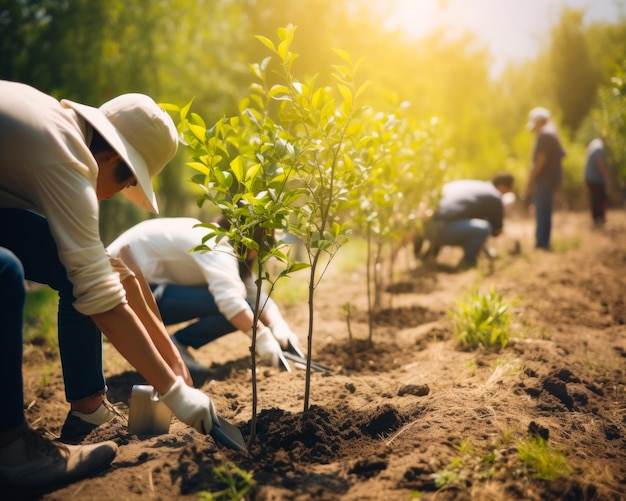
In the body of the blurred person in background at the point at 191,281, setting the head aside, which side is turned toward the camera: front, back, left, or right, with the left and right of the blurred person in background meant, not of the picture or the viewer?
right

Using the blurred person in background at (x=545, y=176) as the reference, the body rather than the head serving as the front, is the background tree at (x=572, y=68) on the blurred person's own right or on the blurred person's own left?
on the blurred person's own right

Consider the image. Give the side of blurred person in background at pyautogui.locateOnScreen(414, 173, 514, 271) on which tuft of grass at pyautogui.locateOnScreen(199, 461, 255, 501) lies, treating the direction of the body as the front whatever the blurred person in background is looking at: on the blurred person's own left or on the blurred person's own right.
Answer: on the blurred person's own right

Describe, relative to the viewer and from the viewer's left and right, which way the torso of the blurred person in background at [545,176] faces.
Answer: facing to the left of the viewer

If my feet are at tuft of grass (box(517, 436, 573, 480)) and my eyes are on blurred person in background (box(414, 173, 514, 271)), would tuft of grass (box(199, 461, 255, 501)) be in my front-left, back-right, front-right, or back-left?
back-left

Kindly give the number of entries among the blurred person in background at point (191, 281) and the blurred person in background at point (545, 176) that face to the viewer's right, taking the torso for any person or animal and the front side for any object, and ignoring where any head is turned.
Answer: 1

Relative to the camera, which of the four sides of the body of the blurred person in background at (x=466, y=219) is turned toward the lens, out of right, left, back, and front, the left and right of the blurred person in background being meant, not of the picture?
right

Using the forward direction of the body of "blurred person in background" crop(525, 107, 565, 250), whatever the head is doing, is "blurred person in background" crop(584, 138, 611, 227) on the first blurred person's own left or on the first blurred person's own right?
on the first blurred person's own right

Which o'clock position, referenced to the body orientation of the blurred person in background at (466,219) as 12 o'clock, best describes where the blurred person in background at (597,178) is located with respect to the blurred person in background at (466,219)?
the blurred person in background at (597,178) is roughly at 10 o'clock from the blurred person in background at (466,219).

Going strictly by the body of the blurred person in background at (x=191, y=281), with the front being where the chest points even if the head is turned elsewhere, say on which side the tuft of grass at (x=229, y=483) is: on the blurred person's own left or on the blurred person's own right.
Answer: on the blurred person's own right

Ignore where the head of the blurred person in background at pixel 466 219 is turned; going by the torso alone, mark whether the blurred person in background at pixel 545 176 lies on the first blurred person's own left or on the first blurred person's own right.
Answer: on the first blurred person's own left

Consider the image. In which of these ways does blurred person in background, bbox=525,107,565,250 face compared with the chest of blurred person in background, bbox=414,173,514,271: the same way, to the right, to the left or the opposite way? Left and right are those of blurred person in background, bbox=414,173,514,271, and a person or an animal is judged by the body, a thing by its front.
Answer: the opposite way

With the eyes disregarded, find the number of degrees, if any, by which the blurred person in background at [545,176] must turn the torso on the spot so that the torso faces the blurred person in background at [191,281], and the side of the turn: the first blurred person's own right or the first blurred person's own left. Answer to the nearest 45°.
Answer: approximately 90° to the first blurred person's own left

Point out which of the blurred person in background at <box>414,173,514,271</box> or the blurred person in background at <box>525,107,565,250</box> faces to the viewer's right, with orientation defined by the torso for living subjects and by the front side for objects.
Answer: the blurred person in background at <box>414,173,514,271</box>
